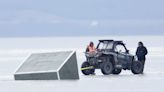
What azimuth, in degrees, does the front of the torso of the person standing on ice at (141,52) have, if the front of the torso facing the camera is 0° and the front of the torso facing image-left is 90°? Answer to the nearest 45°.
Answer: approximately 45°
